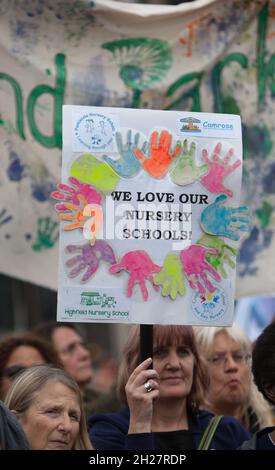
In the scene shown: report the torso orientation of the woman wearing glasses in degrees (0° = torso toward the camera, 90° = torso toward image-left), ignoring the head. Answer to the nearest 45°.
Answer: approximately 0°

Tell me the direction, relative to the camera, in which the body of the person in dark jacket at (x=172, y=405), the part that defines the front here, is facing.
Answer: toward the camera

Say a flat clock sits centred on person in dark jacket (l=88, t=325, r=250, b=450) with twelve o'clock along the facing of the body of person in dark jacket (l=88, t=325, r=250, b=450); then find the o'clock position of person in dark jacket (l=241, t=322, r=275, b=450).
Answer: person in dark jacket (l=241, t=322, r=275, b=450) is roughly at 10 o'clock from person in dark jacket (l=88, t=325, r=250, b=450).

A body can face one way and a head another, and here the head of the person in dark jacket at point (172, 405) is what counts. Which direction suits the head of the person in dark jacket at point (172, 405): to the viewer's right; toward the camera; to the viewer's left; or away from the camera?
toward the camera

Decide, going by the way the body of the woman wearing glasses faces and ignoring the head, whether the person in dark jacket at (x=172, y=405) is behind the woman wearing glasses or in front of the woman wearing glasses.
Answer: in front

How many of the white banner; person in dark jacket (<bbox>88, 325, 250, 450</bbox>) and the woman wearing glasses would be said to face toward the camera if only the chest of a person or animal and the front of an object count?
3

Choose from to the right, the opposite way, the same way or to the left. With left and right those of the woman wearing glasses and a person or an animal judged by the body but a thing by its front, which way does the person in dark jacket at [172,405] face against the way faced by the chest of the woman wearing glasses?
the same way

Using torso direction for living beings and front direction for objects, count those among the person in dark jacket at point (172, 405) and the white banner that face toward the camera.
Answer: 2

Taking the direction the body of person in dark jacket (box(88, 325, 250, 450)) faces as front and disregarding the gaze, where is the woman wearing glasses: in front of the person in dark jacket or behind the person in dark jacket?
behind

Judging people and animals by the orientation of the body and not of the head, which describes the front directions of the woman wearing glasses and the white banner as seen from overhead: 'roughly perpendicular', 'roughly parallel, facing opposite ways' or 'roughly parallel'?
roughly parallel

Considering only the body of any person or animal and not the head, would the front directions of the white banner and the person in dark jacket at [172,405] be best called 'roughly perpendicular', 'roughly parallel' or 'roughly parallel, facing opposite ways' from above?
roughly parallel
